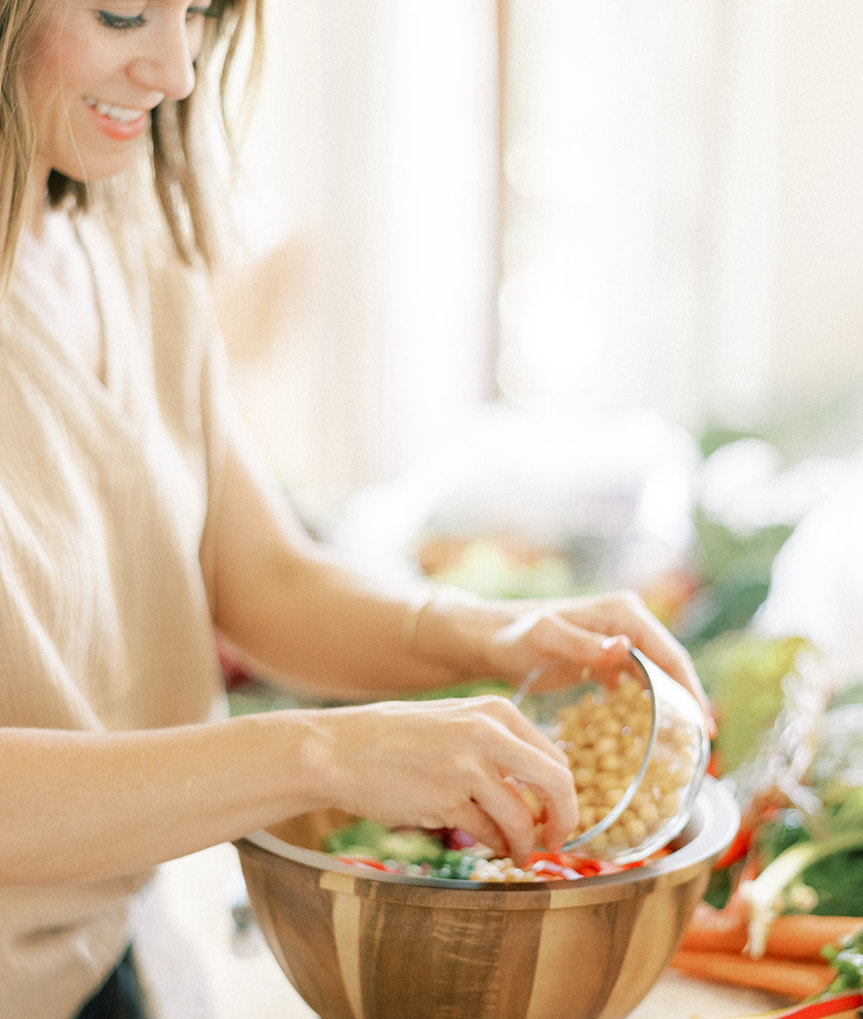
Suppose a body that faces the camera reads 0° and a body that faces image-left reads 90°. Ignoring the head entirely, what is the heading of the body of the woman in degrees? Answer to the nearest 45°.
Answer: approximately 315°

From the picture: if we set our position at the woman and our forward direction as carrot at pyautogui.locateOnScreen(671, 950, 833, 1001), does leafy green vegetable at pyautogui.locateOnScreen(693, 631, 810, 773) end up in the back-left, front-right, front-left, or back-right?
front-left
